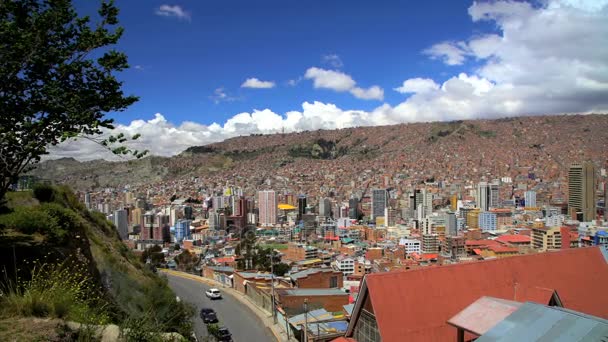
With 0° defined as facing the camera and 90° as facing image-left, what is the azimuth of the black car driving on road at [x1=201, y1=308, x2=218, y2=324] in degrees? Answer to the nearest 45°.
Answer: approximately 315°

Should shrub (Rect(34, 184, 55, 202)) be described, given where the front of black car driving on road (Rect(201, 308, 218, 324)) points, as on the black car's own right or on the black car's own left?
on the black car's own right

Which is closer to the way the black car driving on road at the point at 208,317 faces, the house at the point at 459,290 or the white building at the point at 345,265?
the house

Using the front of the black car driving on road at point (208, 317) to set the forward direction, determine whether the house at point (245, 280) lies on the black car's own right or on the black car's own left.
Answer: on the black car's own left

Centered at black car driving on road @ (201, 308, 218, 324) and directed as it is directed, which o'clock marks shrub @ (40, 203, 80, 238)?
The shrub is roughly at 2 o'clock from the black car driving on road.

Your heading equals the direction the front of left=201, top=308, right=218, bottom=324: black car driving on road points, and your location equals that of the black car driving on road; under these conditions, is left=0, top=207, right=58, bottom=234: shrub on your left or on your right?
on your right

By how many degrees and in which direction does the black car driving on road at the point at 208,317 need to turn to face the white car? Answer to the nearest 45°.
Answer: approximately 135° to its left
